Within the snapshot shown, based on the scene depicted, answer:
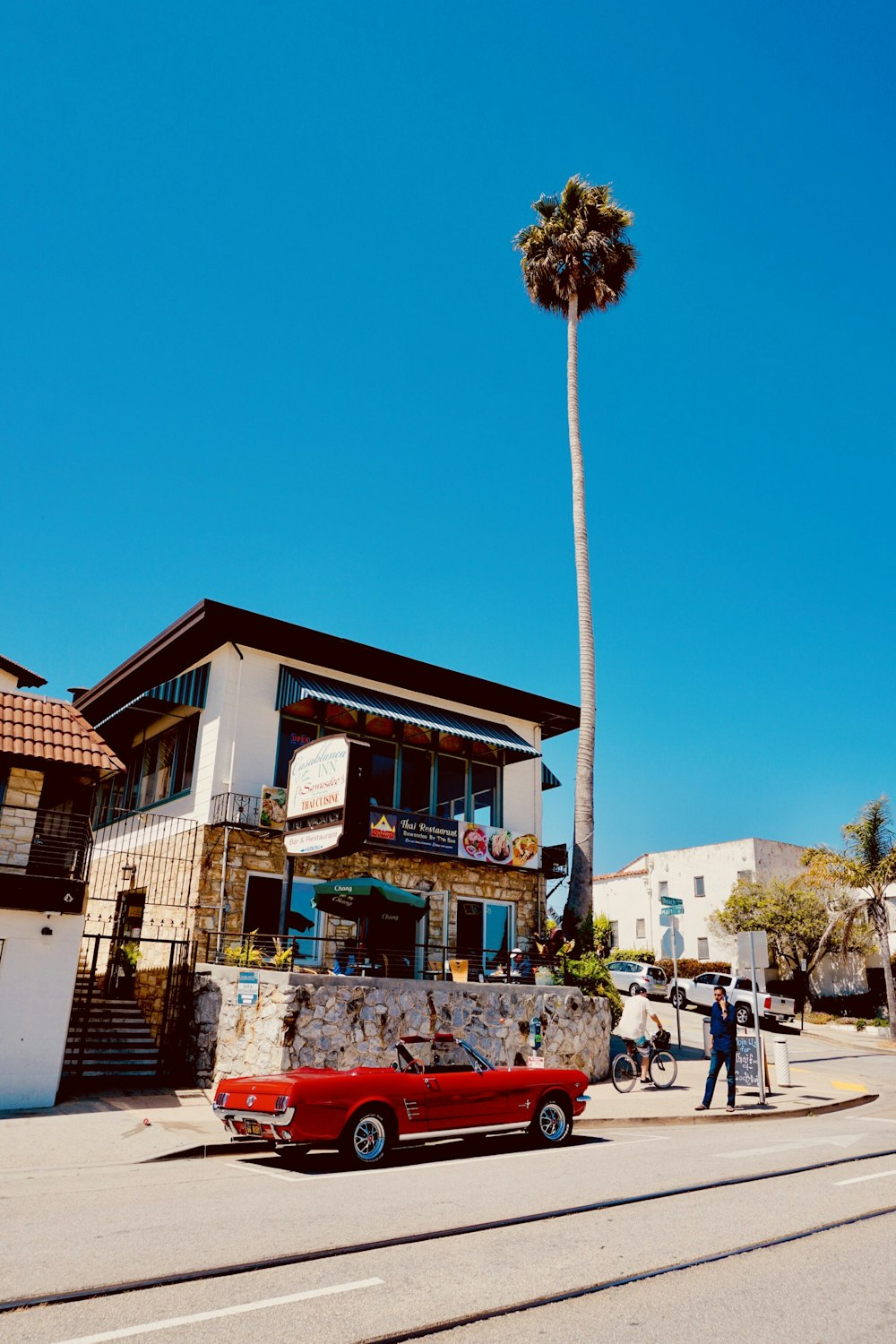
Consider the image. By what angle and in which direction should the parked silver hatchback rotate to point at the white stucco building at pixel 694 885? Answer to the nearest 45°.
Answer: approximately 45° to its right

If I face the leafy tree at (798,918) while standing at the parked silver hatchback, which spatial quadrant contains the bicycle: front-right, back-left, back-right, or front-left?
back-right

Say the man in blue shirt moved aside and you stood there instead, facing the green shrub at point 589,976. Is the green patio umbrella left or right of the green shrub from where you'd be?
left

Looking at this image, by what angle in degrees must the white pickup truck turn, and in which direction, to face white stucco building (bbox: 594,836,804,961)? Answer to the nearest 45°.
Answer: approximately 45° to its right

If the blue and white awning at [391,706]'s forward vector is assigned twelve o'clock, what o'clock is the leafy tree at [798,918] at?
The leafy tree is roughly at 9 o'clock from the blue and white awning.

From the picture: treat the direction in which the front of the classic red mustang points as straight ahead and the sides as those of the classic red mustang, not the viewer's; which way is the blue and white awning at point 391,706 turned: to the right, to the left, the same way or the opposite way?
to the right

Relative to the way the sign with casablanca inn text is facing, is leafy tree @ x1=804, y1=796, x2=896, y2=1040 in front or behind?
behind

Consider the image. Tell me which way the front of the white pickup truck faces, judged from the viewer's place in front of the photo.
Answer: facing away from the viewer and to the left of the viewer

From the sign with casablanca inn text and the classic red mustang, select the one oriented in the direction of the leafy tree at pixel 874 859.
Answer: the classic red mustang

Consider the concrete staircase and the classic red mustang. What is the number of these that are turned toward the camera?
1
